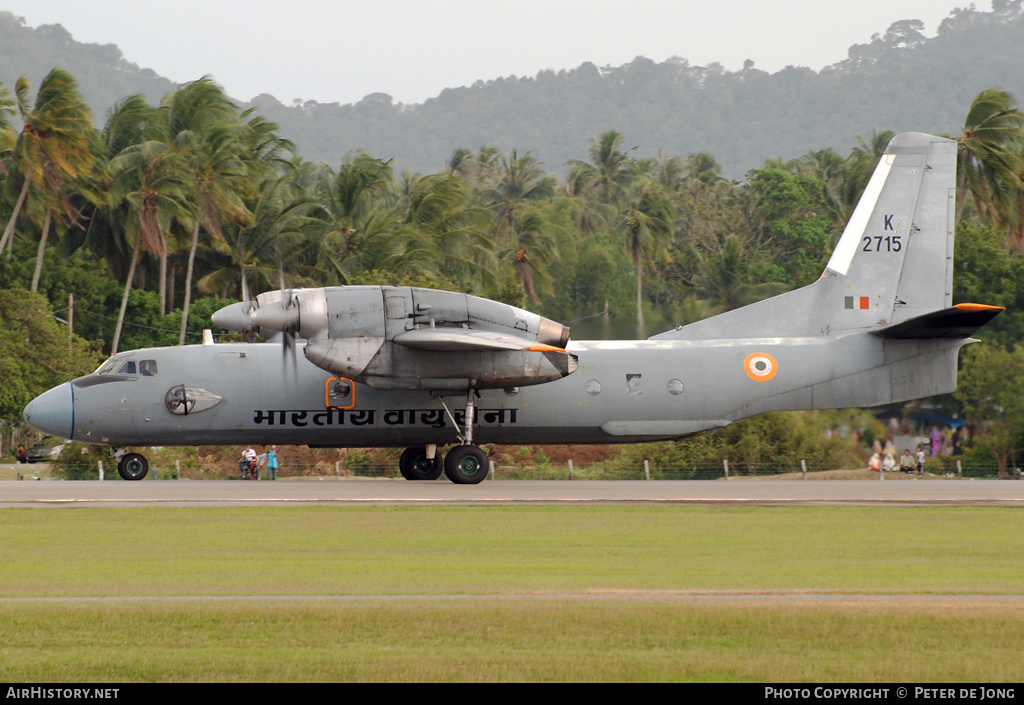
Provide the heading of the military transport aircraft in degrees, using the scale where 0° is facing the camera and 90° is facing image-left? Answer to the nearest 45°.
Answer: approximately 90°

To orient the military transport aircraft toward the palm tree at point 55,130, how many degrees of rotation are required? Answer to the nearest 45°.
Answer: approximately 45° to its right
